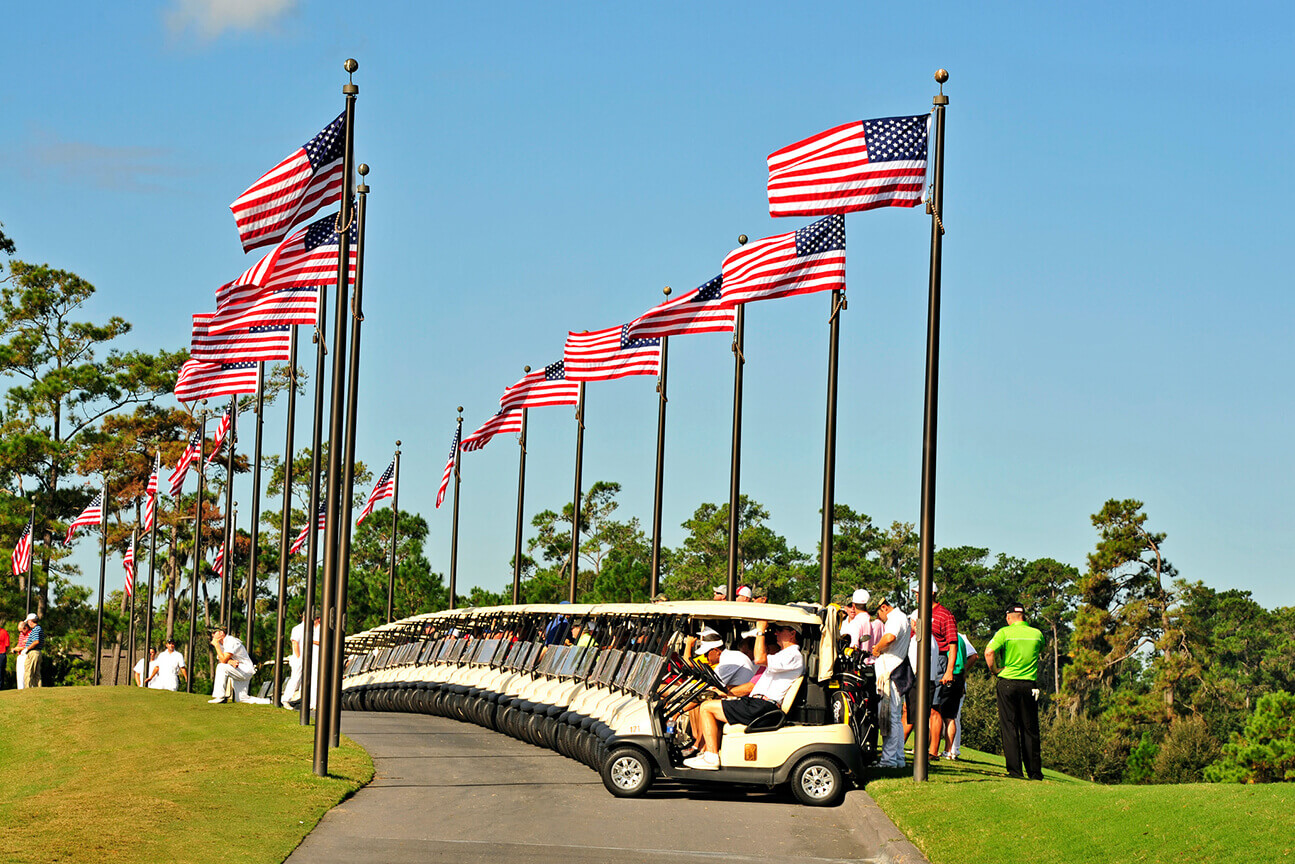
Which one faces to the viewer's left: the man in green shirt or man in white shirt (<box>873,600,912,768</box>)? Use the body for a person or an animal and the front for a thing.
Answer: the man in white shirt

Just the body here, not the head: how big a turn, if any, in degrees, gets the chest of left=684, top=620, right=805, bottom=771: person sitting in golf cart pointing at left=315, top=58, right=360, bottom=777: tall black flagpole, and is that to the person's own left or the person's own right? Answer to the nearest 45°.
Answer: approximately 45° to the person's own right

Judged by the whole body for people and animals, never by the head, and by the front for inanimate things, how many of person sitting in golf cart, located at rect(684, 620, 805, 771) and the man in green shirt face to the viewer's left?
1

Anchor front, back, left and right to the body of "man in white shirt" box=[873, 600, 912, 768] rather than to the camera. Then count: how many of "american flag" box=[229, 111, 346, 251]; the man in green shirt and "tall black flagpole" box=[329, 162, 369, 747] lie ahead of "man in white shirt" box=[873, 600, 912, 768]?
2

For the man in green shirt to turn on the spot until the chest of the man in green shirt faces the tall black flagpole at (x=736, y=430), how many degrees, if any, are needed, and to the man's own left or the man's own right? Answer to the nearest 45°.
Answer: approximately 45° to the man's own left

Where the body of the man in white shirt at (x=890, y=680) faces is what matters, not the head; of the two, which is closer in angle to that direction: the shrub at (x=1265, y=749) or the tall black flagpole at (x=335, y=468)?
the tall black flagpole

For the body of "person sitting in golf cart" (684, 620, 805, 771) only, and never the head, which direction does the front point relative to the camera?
to the viewer's left

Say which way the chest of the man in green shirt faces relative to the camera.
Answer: away from the camera

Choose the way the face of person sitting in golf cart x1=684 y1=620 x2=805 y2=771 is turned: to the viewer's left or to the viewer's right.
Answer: to the viewer's left

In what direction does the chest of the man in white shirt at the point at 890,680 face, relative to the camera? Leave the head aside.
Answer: to the viewer's left

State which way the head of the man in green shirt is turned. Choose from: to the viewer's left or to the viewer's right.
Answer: to the viewer's left

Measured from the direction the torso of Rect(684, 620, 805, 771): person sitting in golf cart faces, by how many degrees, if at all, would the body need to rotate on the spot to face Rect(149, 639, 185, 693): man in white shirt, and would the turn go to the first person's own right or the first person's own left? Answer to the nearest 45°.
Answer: approximately 45° to the first person's own right
